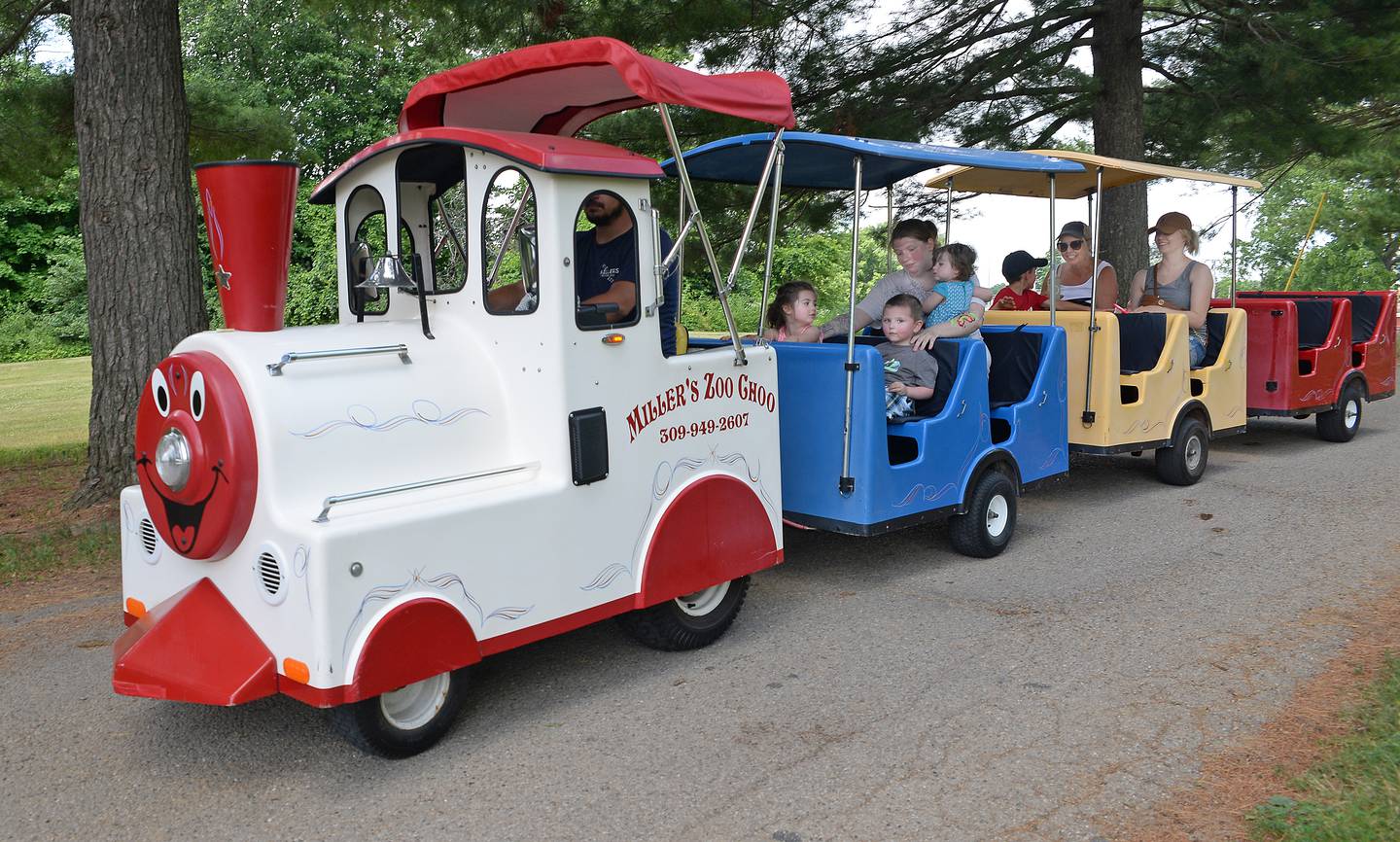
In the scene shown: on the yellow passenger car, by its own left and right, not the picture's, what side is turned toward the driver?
front

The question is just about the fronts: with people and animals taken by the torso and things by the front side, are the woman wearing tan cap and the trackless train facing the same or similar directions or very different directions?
same or similar directions

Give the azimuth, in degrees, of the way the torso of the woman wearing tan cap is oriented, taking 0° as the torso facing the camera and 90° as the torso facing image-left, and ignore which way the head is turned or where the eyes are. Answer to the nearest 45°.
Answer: approximately 45°

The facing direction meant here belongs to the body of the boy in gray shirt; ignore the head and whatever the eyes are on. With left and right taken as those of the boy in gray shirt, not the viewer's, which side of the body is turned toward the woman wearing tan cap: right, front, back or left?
back

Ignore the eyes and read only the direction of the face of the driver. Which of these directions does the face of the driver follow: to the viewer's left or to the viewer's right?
to the viewer's left

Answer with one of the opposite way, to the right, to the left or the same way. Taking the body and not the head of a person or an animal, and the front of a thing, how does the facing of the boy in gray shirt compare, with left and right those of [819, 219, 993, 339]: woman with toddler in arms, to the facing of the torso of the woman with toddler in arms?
the same way

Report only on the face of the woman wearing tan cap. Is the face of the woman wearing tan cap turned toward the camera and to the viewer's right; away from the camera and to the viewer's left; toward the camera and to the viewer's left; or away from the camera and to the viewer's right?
toward the camera and to the viewer's left

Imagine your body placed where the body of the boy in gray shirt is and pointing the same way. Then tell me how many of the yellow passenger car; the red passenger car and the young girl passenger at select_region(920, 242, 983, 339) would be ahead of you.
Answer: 0

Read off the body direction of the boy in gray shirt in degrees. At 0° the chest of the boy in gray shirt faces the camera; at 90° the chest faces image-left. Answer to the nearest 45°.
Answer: approximately 45°

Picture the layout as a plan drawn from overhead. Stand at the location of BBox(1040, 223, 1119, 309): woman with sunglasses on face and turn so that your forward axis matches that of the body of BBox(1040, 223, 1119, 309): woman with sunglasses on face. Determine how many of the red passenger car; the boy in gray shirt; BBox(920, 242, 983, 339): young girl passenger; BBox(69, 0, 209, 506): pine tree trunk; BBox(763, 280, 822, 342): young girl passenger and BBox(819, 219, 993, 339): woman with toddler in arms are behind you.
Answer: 1

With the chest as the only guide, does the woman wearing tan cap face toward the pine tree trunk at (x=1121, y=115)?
no

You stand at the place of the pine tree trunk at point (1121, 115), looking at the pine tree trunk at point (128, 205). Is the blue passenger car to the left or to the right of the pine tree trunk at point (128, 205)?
left

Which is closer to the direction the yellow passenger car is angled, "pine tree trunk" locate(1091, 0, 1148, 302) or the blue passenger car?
the blue passenger car

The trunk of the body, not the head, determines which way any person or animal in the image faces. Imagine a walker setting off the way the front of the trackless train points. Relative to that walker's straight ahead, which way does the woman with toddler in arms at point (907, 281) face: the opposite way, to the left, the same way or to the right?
the same way
